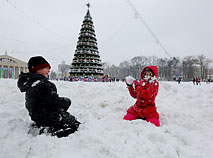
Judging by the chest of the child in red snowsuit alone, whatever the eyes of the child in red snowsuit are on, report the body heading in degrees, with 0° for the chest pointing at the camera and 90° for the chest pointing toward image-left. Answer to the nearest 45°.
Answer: approximately 45°

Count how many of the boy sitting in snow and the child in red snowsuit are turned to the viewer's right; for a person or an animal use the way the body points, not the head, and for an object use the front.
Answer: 1

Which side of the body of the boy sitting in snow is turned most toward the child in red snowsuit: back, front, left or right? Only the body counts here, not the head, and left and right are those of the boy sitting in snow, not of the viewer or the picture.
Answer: front

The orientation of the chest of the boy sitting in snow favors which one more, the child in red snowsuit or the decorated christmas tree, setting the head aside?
the child in red snowsuit

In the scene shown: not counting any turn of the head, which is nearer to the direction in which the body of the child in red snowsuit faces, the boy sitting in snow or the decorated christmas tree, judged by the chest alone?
the boy sitting in snow

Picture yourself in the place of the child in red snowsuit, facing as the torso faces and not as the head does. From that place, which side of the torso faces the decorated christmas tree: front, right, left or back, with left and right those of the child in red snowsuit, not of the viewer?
right

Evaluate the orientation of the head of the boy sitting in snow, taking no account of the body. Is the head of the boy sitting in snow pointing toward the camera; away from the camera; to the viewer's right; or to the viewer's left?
to the viewer's right

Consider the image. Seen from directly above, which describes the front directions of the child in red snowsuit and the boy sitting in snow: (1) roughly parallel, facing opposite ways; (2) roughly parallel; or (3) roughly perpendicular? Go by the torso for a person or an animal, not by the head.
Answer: roughly parallel, facing opposite ways

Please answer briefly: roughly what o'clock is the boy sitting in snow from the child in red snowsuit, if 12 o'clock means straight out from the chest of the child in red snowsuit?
The boy sitting in snow is roughly at 12 o'clock from the child in red snowsuit.

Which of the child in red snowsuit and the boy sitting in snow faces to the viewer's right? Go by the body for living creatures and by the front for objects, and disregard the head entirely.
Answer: the boy sitting in snow

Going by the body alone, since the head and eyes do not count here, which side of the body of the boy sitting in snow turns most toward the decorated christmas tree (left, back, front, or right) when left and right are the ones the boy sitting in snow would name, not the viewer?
left

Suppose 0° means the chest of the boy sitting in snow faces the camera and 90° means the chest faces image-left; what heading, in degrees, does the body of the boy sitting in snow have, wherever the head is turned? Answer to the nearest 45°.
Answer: approximately 270°
